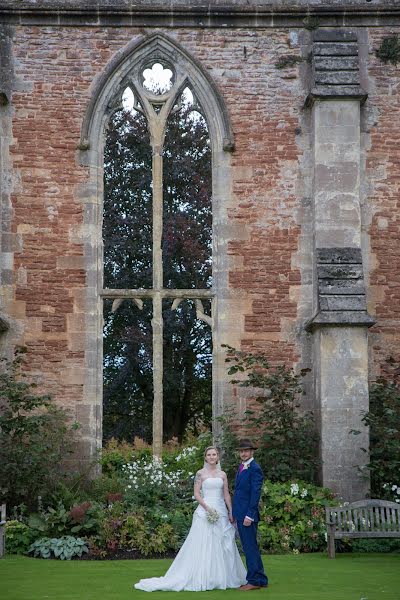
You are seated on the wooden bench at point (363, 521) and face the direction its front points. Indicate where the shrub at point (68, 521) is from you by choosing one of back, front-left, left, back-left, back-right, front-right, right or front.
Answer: right

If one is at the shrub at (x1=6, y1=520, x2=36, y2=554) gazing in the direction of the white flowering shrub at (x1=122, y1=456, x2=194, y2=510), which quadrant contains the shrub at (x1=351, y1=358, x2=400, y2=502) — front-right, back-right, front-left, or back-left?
front-right

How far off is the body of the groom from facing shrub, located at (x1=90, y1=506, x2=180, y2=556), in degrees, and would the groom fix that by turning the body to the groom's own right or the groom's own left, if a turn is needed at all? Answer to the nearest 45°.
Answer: approximately 90° to the groom's own right

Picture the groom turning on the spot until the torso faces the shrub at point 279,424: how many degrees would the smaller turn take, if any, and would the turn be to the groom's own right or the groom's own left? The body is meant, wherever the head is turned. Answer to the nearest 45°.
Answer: approximately 135° to the groom's own right

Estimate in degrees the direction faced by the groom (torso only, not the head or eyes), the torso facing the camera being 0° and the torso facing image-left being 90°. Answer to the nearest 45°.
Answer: approximately 45°

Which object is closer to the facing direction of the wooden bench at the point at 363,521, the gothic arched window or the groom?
the groom

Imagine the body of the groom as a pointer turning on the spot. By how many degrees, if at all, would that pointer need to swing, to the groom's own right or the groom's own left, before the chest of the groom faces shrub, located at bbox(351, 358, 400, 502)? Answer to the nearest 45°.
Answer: approximately 180°

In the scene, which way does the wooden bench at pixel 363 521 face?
toward the camera

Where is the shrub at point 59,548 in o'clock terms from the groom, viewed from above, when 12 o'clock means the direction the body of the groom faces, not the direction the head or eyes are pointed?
The shrub is roughly at 3 o'clock from the groom.

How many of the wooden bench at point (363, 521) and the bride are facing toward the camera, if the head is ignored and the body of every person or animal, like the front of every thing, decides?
2

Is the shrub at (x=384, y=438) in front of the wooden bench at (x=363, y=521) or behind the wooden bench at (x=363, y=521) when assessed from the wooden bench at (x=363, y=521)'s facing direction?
behind

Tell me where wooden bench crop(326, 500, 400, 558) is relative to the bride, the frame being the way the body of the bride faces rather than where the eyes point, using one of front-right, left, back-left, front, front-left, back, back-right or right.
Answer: back-left

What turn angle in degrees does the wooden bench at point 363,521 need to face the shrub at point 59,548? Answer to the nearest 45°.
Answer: approximately 90° to its right

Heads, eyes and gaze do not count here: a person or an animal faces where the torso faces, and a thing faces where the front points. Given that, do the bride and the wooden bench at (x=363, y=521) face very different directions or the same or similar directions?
same or similar directions

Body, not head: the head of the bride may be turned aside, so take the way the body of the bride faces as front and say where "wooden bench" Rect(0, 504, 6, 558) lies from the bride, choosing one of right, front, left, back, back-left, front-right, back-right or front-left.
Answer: back-right

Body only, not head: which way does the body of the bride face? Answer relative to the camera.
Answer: toward the camera

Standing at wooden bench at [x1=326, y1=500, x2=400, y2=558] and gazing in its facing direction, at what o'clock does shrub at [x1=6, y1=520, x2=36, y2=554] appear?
The shrub is roughly at 3 o'clock from the wooden bench.
